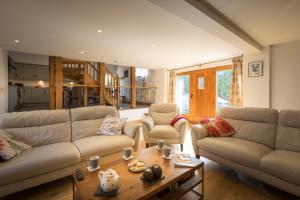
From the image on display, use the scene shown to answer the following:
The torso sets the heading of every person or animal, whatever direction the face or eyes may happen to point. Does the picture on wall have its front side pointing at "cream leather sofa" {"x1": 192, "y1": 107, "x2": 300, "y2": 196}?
yes

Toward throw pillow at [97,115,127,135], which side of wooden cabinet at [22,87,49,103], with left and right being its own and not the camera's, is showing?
front

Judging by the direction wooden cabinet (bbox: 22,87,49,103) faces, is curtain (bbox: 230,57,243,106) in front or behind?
in front

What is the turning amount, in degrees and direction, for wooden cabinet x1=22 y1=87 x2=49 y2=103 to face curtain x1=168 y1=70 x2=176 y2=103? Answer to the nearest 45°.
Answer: approximately 45° to its left

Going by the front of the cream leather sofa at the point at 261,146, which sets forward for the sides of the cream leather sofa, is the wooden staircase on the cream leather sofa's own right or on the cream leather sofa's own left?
on the cream leather sofa's own right

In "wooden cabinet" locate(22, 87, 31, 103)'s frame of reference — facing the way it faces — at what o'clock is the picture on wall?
The picture on wall is roughly at 11 o'clock from the wooden cabinet.

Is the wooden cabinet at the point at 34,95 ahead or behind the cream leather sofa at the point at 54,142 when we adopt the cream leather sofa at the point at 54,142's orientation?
behind

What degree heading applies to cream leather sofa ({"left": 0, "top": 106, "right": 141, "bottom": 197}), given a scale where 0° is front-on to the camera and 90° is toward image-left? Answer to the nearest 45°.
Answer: approximately 315°

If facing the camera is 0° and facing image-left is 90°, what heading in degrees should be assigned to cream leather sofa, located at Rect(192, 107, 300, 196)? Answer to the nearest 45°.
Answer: approximately 45°

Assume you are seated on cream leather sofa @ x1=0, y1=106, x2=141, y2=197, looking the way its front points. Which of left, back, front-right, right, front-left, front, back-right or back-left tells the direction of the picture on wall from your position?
front-left

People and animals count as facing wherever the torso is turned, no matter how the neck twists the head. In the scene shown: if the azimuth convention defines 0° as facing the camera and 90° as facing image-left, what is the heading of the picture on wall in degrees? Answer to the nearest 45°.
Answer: approximately 0°

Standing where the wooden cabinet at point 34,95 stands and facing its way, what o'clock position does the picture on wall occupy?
The picture on wall is roughly at 11 o'clock from the wooden cabinet.
